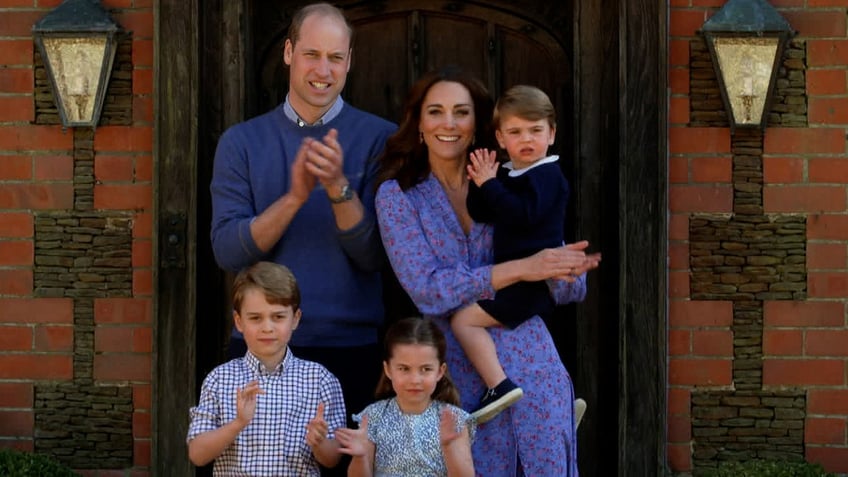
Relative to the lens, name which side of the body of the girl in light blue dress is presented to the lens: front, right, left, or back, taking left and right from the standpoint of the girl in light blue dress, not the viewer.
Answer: front

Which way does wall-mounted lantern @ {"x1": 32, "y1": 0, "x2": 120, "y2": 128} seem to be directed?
toward the camera

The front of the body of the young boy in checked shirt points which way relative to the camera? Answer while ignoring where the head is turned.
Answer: toward the camera

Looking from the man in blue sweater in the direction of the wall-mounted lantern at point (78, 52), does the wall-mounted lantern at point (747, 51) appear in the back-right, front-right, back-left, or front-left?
back-right

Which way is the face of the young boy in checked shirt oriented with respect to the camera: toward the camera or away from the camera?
toward the camera
